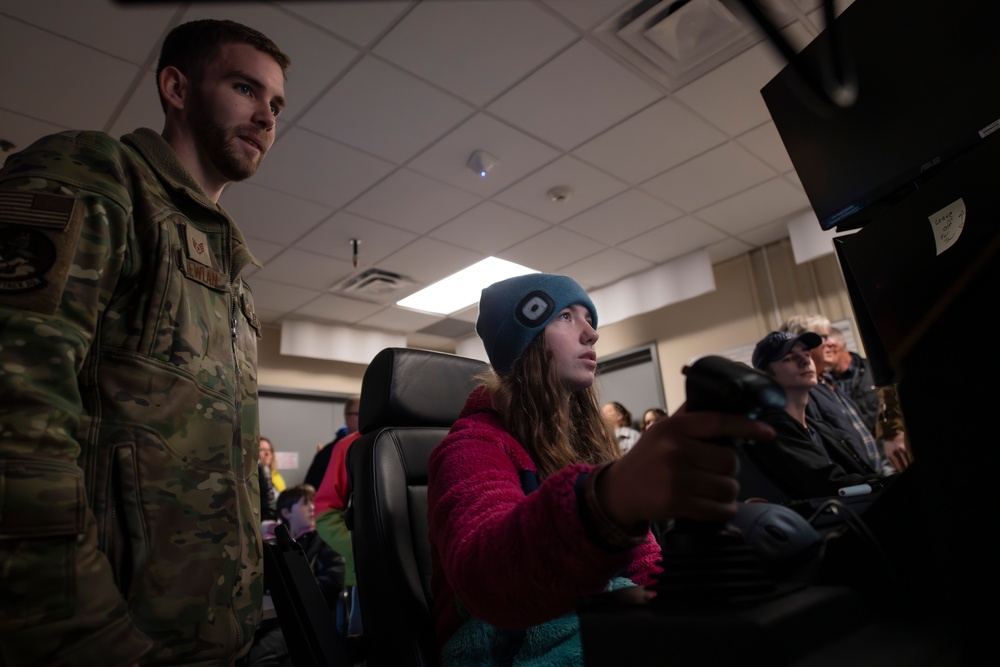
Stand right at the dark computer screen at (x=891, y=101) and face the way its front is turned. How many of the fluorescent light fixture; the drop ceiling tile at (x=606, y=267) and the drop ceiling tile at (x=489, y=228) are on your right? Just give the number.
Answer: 3

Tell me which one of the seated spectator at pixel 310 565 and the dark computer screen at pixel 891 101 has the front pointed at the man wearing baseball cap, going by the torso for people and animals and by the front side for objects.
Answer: the seated spectator

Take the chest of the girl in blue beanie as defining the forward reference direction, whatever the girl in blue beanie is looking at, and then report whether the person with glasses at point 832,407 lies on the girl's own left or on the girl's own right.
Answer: on the girl's own left

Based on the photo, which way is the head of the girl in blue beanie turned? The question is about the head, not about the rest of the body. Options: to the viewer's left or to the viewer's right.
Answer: to the viewer's right

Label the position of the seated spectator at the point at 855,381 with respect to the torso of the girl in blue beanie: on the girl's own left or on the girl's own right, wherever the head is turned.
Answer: on the girl's own left

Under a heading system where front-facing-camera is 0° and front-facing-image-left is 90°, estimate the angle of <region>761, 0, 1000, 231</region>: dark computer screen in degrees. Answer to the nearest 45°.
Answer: approximately 45°
